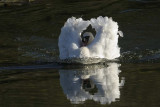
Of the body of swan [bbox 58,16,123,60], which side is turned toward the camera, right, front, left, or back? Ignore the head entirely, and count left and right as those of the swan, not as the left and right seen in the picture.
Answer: front
